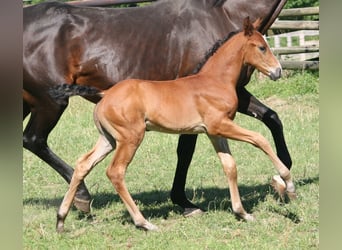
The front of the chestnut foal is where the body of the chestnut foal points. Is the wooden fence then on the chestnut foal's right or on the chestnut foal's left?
on the chestnut foal's left

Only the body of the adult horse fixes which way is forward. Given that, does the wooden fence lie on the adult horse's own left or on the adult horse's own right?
on the adult horse's own left

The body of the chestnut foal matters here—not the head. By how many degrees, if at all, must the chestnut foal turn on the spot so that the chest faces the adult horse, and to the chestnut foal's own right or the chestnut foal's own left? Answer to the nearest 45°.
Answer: approximately 135° to the chestnut foal's own left

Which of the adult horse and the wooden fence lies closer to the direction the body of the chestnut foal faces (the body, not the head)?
the wooden fence

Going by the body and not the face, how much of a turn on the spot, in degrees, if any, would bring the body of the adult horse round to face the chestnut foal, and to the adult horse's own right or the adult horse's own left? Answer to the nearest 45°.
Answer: approximately 45° to the adult horse's own right

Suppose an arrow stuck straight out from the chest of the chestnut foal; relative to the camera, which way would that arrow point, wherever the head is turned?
to the viewer's right

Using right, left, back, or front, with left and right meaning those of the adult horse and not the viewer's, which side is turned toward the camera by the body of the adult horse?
right

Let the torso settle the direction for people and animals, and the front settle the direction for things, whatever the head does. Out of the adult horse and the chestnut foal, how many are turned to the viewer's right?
2
